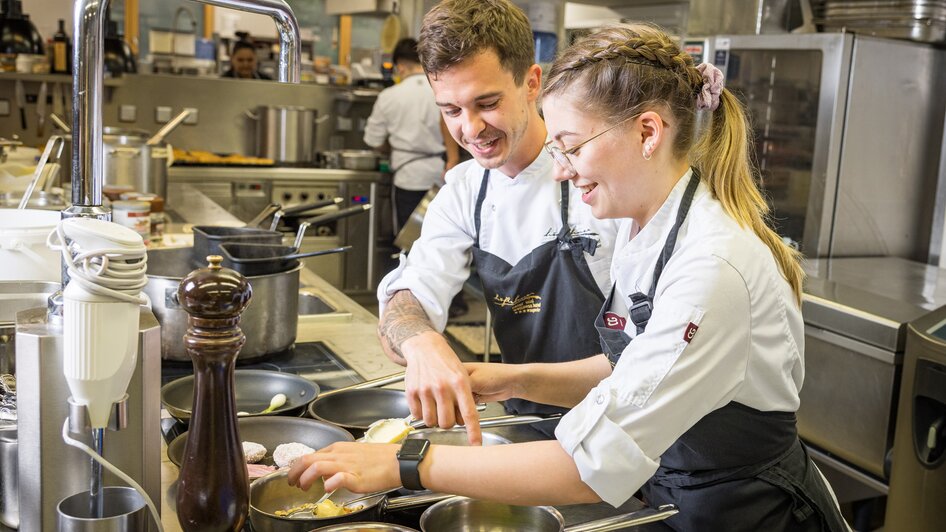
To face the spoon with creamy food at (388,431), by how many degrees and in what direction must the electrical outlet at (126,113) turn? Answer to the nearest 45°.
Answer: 0° — it already faces it

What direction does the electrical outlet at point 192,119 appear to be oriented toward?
toward the camera

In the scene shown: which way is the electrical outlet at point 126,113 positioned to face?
toward the camera

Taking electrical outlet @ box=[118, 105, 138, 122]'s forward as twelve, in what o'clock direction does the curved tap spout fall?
The curved tap spout is roughly at 12 o'clock from the electrical outlet.

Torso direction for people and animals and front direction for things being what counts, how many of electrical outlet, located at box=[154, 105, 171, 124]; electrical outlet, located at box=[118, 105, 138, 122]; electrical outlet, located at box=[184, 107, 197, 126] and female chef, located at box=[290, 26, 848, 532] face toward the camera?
3

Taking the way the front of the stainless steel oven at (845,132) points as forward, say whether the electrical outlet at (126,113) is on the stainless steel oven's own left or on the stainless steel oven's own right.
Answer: on the stainless steel oven's own right

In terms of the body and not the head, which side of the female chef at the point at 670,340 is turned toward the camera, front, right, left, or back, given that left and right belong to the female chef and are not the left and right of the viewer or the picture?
left

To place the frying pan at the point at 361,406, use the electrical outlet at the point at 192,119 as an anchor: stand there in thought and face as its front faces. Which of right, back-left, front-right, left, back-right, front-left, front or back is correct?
front

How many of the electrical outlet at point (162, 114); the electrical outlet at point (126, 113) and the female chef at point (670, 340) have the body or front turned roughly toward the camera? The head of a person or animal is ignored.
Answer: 2

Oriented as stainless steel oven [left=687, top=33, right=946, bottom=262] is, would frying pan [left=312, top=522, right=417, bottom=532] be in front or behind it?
in front

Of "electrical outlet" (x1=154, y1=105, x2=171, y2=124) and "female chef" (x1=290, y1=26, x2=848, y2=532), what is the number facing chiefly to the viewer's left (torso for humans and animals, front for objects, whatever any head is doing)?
1

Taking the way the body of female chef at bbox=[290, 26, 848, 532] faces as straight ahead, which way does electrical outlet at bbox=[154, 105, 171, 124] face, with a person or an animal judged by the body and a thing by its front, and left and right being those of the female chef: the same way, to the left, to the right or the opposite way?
to the left

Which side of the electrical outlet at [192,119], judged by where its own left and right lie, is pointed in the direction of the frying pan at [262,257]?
front

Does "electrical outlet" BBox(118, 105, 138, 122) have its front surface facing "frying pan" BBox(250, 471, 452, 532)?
yes

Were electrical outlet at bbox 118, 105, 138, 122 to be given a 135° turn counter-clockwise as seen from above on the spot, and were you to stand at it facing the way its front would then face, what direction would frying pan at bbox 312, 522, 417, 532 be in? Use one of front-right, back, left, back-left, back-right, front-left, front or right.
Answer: back-right
